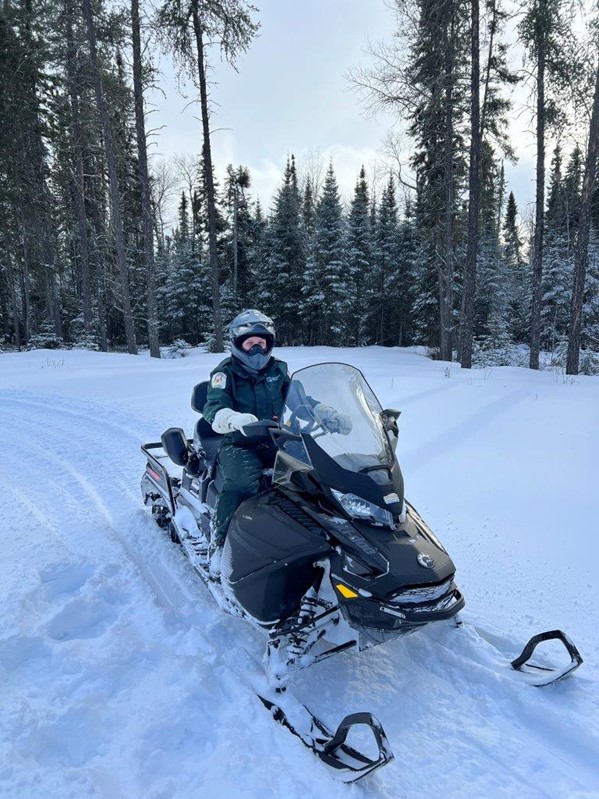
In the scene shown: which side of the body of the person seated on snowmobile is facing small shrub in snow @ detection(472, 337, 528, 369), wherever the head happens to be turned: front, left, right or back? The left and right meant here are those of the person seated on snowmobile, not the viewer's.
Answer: left

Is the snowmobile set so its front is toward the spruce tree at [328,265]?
no

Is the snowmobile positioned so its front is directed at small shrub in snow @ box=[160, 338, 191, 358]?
no

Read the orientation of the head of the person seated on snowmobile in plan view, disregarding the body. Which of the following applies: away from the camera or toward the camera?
toward the camera

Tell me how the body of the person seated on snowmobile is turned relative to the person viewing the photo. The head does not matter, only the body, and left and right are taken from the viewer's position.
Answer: facing the viewer and to the right of the viewer

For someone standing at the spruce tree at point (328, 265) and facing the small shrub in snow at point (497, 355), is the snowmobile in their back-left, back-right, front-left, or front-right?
front-right

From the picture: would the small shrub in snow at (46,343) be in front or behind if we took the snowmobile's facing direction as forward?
behind

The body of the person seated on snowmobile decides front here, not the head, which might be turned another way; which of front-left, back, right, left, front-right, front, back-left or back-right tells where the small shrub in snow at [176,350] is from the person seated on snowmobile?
back-left

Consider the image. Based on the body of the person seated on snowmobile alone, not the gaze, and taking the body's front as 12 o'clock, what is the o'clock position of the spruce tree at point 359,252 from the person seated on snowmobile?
The spruce tree is roughly at 8 o'clock from the person seated on snowmobile.

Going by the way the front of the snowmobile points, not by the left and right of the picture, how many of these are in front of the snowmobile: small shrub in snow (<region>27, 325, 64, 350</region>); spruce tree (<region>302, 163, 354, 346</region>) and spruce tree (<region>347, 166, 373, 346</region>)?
0

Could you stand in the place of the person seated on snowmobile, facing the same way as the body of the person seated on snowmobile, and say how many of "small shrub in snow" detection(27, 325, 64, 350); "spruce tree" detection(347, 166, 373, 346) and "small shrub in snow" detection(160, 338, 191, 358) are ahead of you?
0
